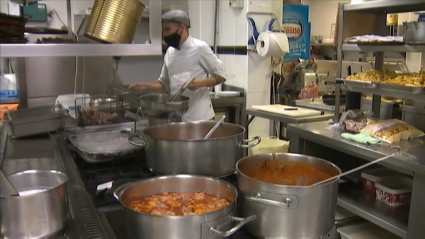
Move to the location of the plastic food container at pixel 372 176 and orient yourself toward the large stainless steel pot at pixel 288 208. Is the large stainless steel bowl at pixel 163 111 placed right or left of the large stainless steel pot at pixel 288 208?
right

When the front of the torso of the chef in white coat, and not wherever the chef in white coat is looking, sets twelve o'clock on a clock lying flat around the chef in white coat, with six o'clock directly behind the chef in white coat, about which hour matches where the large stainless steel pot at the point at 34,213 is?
The large stainless steel pot is roughly at 11 o'clock from the chef in white coat.

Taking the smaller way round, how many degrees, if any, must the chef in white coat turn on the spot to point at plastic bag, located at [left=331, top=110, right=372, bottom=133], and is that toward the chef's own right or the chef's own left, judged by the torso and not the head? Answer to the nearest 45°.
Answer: approximately 90° to the chef's own left

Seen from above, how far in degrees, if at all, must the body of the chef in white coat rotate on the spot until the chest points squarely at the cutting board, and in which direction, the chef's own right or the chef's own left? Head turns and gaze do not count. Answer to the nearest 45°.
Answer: approximately 135° to the chef's own left

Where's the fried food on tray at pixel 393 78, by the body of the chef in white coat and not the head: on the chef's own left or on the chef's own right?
on the chef's own left

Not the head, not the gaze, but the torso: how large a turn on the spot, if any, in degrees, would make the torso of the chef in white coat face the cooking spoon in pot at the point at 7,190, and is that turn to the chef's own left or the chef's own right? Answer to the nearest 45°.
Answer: approximately 45° to the chef's own left

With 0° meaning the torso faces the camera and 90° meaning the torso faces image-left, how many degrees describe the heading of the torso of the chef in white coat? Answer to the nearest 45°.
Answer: approximately 45°
